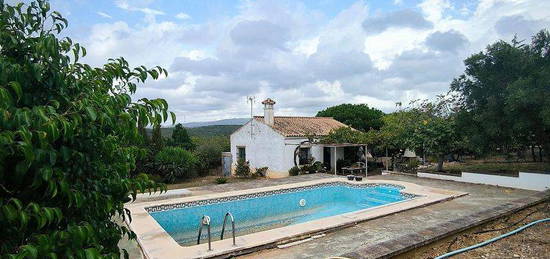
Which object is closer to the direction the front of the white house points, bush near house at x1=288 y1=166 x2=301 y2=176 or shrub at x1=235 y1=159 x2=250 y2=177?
the bush near house

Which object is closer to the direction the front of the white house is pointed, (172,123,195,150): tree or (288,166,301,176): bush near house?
the bush near house

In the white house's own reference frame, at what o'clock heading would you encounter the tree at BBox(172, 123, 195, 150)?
The tree is roughly at 5 o'clock from the white house.

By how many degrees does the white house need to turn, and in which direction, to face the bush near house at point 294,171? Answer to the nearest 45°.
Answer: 0° — it already faces it

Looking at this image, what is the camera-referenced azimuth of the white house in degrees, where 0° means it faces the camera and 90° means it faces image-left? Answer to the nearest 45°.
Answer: approximately 315°

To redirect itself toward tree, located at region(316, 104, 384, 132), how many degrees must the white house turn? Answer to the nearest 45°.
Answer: approximately 90° to its left

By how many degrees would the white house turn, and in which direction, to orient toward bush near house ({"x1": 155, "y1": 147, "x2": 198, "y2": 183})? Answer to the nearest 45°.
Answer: approximately 90° to its right

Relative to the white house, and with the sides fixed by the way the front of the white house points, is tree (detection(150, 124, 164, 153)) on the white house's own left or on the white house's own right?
on the white house's own right
